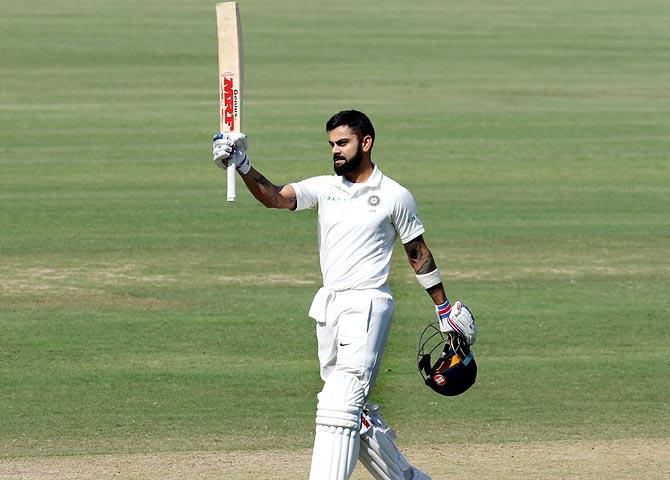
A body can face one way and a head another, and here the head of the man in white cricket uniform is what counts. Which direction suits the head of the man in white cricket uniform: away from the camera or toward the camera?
toward the camera
